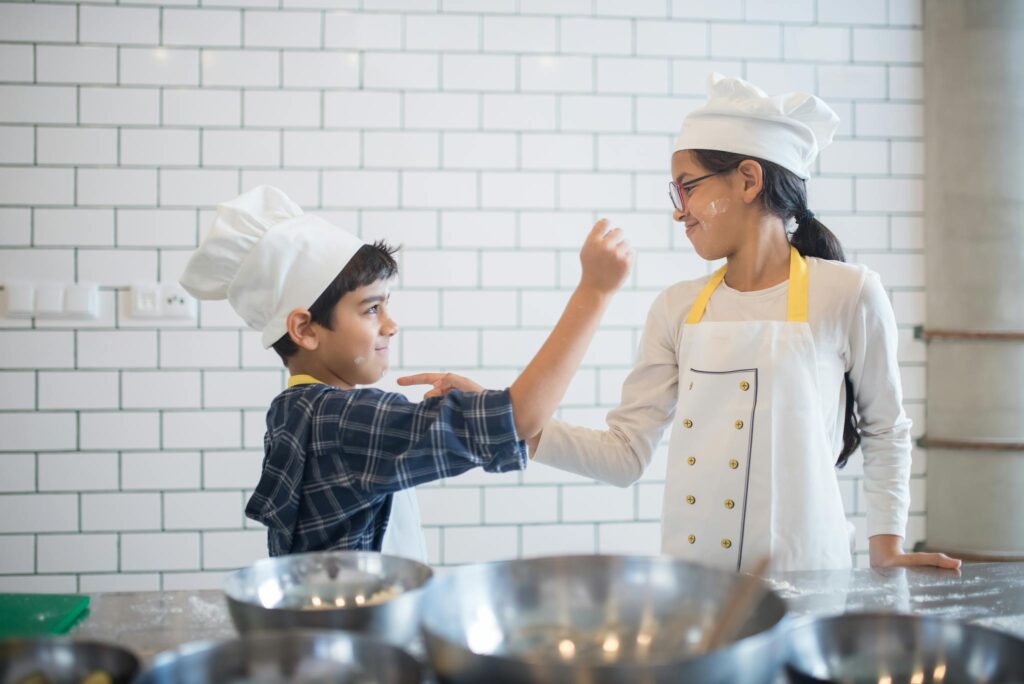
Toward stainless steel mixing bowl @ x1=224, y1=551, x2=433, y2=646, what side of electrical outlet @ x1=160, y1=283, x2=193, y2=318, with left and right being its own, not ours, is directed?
front

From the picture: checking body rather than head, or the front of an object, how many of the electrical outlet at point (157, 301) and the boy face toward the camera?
1

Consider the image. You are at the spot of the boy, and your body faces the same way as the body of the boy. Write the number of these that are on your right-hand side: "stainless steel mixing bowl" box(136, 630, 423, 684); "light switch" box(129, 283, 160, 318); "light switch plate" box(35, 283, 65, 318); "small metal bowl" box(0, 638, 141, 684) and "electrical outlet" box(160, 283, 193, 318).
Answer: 2

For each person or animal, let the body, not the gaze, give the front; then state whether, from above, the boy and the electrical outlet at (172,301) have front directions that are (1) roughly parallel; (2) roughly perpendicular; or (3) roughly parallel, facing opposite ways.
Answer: roughly perpendicular

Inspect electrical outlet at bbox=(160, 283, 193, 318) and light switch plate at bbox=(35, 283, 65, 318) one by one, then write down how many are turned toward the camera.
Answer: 2

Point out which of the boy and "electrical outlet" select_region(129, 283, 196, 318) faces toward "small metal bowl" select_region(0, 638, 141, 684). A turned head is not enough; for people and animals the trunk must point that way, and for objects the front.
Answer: the electrical outlet

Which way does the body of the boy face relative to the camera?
to the viewer's right

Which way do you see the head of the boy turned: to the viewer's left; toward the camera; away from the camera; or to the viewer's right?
to the viewer's right

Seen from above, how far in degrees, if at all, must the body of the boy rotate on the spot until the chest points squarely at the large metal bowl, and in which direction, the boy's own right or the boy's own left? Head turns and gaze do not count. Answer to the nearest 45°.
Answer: approximately 45° to the boy's own right

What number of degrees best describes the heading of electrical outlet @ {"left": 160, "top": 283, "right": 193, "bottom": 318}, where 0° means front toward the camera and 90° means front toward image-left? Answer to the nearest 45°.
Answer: approximately 0°

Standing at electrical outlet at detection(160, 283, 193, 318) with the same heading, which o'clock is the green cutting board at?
The green cutting board is roughly at 12 o'clock from the electrical outlet.

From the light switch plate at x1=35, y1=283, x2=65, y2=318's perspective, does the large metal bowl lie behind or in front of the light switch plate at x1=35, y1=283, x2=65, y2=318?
in front

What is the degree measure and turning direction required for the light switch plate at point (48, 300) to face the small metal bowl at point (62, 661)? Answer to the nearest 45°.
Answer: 0° — it already faces it
